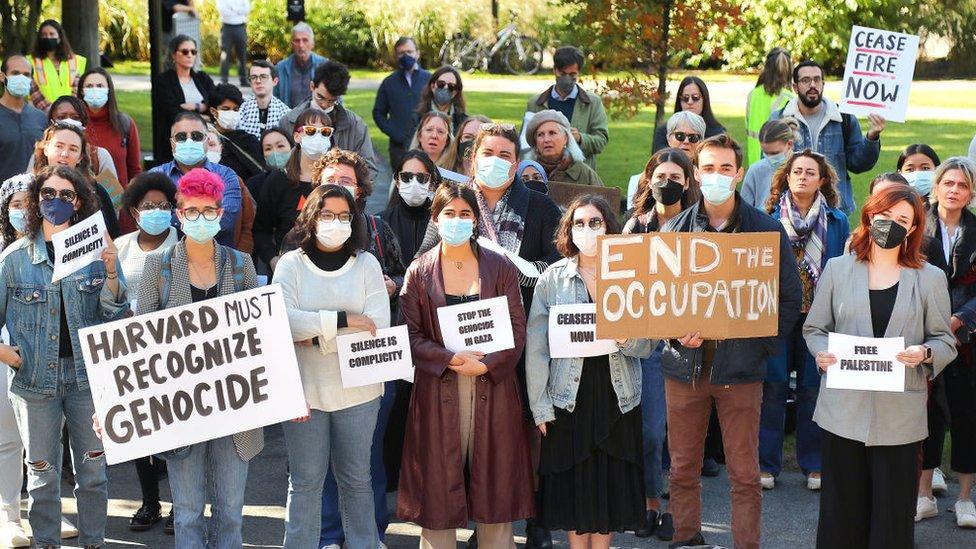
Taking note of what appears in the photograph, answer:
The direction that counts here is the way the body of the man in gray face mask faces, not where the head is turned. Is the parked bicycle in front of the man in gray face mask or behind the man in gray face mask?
behind

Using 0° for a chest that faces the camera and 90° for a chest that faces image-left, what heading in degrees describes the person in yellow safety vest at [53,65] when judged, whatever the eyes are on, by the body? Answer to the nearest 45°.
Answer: approximately 0°

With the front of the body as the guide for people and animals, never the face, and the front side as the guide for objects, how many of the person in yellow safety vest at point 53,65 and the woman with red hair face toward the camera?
2

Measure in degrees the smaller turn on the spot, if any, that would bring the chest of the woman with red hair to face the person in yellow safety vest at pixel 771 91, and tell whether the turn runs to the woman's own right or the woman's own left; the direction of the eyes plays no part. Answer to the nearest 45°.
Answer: approximately 180°

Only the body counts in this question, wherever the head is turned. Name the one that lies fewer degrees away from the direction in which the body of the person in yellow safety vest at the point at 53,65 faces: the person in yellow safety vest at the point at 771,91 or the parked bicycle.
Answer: the person in yellow safety vest

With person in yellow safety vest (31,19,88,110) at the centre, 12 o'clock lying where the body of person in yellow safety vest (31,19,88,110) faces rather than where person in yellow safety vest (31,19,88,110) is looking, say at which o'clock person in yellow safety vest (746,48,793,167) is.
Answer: person in yellow safety vest (746,48,793,167) is roughly at 10 o'clock from person in yellow safety vest (31,19,88,110).

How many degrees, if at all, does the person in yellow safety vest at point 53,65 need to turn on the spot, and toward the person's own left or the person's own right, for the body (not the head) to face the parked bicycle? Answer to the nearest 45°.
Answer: approximately 135° to the person's own left
